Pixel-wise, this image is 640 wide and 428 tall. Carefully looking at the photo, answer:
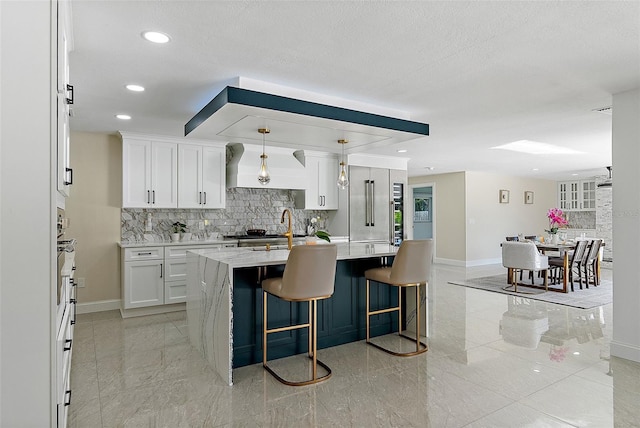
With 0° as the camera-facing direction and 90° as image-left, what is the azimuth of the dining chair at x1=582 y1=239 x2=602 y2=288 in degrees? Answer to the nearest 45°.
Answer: approximately 135°

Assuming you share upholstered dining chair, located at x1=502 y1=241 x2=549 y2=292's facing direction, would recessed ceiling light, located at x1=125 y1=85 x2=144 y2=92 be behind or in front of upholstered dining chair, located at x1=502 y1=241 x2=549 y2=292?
behind

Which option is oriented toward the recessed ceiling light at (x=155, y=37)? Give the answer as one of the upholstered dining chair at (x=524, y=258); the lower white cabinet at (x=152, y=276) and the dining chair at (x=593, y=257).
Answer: the lower white cabinet

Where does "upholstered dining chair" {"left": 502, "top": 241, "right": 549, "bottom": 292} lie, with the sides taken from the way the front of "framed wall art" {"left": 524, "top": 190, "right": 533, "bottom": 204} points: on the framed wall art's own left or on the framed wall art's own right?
on the framed wall art's own right

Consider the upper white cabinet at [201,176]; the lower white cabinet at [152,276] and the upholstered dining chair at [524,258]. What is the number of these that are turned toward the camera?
2

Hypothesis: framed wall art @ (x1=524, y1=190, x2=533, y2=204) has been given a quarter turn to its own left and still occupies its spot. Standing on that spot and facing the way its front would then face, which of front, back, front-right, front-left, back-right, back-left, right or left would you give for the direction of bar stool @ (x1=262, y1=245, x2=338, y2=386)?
back-right

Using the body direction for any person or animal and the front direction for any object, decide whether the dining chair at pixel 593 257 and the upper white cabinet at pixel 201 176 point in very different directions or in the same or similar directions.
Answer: very different directions

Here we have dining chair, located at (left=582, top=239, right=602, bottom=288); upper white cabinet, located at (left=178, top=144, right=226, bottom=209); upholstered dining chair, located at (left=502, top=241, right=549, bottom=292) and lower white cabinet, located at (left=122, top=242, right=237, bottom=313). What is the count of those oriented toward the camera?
2

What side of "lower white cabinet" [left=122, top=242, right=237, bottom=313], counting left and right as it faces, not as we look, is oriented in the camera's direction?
front

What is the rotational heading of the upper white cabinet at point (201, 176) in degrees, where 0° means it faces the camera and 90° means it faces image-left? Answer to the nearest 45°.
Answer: approximately 0°

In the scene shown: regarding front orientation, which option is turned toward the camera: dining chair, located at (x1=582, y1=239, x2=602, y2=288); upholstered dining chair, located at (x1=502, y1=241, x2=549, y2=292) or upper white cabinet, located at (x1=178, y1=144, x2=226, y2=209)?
the upper white cabinet

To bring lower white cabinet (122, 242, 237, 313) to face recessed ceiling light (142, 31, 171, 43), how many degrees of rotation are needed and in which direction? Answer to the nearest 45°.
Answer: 0° — it already faces it

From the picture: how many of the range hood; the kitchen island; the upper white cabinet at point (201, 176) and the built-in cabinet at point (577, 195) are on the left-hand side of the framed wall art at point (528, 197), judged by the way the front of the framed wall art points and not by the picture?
1

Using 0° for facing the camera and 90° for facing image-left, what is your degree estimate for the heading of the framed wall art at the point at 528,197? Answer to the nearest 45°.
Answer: approximately 315°
